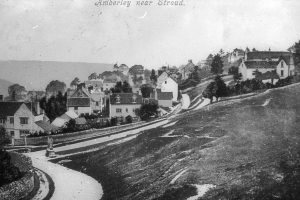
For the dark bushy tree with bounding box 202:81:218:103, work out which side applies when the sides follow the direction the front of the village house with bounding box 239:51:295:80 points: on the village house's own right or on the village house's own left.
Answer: on the village house's own right

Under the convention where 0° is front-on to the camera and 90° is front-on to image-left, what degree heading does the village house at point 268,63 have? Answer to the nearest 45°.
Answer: approximately 0°

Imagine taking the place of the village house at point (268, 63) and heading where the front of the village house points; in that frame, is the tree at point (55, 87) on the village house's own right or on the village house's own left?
on the village house's own right

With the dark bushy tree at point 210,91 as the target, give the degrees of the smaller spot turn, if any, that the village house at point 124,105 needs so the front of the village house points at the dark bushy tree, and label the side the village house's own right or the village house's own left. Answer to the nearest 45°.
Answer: approximately 90° to the village house's own left

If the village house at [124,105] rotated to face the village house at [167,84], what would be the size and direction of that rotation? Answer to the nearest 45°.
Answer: approximately 135° to its left

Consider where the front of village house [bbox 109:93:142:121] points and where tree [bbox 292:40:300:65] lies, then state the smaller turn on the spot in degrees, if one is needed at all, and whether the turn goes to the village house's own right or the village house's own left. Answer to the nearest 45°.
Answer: approximately 90° to the village house's own left

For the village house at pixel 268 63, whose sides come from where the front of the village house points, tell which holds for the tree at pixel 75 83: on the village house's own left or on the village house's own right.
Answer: on the village house's own right

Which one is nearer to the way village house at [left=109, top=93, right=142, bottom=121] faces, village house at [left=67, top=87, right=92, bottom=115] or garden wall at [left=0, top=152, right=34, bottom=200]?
the garden wall

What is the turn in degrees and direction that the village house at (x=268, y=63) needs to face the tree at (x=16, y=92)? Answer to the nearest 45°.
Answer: approximately 45° to its right

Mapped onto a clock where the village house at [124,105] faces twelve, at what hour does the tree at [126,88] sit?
The tree is roughly at 6 o'clock from the village house.

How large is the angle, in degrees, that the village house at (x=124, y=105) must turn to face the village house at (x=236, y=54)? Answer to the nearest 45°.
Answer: approximately 90° to its left

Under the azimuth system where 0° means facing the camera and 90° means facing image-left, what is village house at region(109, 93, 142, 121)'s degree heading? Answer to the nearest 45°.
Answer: approximately 0°
